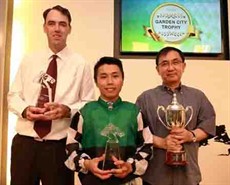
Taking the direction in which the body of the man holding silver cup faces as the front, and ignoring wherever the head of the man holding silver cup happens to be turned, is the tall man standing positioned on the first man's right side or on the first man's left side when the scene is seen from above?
on the first man's right side

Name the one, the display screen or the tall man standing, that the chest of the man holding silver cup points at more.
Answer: the tall man standing

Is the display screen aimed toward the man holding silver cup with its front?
yes

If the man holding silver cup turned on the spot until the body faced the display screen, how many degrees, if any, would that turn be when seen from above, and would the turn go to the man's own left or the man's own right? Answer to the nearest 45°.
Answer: approximately 180°

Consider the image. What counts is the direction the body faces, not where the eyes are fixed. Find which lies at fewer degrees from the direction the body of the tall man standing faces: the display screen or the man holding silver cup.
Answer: the man holding silver cup

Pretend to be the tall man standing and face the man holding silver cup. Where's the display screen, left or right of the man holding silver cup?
left

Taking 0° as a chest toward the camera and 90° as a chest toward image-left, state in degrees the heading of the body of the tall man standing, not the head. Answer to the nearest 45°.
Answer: approximately 0°
